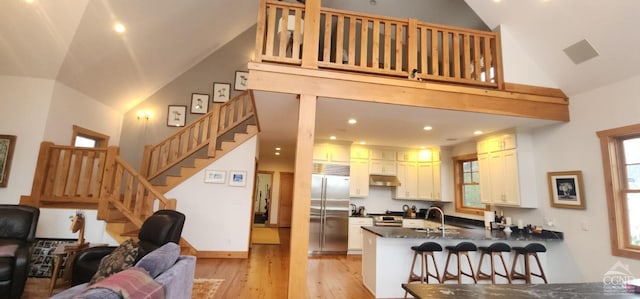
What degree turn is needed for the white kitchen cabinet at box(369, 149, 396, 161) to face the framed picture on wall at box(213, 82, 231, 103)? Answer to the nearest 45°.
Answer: approximately 90° to its right

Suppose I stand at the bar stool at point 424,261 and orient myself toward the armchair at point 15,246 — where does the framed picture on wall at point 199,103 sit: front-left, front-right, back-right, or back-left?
front-right

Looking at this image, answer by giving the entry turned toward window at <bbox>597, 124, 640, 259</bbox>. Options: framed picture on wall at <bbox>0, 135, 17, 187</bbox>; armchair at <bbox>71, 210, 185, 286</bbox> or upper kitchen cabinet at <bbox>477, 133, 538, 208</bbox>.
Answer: the framed picture on wall

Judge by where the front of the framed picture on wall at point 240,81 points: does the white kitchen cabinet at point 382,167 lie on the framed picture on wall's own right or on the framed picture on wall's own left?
on the framed picture on wall's own left

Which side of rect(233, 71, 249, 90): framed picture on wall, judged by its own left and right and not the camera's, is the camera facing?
front

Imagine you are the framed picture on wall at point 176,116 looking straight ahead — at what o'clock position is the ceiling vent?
The ceiling vent is roughly at 11 o'clock from the framed picture on wall.

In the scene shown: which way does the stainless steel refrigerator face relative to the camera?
toward the camera

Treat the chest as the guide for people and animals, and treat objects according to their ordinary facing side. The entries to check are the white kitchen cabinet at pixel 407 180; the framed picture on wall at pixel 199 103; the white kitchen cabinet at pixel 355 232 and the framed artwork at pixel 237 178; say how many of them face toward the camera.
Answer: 4

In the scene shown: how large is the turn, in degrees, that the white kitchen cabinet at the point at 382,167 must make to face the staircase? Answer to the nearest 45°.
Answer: approximately 45° to its right

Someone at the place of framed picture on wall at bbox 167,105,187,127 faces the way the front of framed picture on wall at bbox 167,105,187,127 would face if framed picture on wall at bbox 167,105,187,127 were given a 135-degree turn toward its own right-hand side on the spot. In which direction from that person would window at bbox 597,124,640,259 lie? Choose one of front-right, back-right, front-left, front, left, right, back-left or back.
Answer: back

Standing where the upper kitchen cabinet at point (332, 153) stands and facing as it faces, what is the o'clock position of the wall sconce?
The wall sconce is roughly at 3 o'clock from the upper kitchen cabinet.

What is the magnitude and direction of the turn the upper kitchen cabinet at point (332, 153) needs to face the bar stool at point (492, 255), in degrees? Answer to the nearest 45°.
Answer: approximately 45° to its left

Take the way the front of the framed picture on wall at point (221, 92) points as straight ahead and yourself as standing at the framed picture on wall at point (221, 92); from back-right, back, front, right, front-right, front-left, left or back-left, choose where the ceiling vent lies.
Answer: front-left

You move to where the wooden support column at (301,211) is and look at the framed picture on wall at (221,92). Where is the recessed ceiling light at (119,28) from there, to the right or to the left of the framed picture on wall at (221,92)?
left

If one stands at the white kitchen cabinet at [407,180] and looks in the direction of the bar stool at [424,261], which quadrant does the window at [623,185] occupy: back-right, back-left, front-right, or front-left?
front-left

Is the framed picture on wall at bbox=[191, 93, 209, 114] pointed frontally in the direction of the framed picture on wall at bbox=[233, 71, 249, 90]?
no

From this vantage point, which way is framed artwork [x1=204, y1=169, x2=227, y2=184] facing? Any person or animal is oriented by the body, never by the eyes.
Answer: toward the camera
